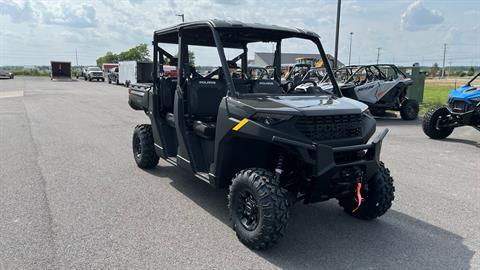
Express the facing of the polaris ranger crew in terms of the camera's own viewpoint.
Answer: facing the viewer and to the right of the viewer

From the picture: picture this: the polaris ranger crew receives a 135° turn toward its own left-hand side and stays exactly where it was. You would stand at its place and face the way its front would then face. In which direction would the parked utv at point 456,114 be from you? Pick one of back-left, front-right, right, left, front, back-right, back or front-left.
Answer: front-right

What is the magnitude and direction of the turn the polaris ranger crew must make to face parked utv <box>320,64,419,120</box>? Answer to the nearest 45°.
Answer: approximately 135° to its left

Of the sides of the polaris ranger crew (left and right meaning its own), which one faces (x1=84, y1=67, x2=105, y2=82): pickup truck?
back

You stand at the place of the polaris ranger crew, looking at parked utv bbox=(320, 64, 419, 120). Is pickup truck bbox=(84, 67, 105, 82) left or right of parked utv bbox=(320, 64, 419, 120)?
left
